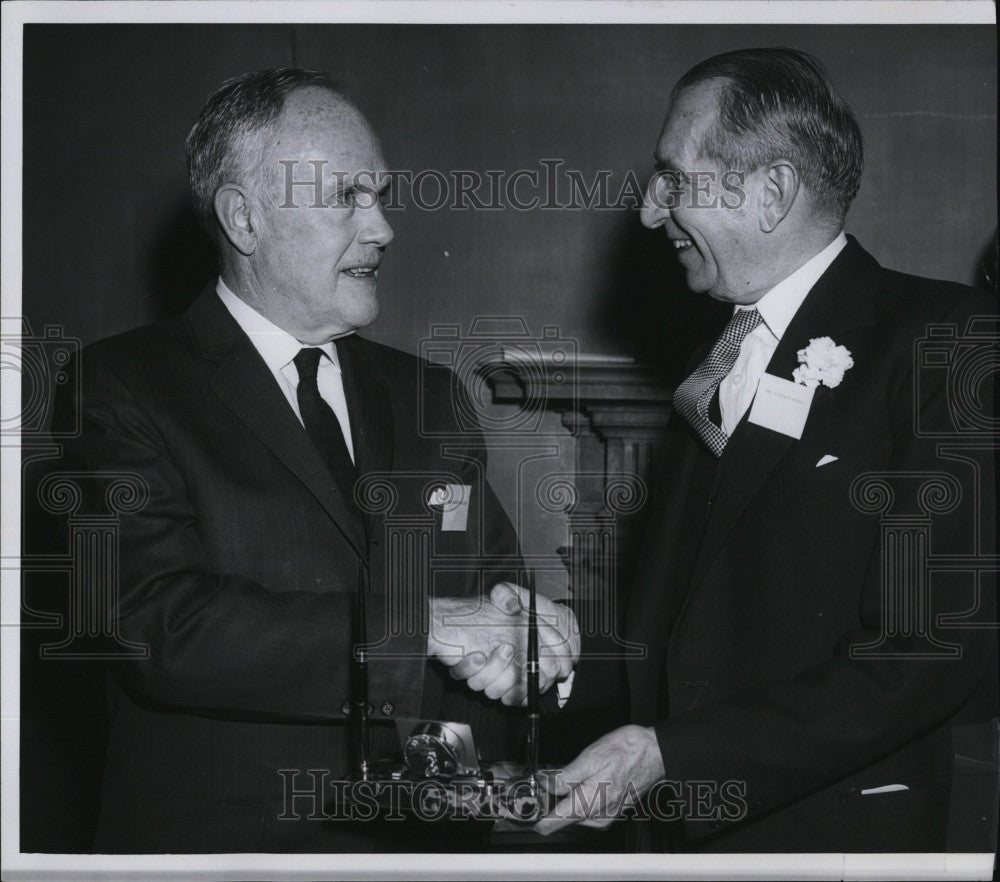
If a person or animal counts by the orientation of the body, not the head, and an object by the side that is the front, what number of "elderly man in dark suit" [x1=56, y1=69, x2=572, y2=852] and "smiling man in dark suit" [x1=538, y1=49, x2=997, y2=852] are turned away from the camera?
0

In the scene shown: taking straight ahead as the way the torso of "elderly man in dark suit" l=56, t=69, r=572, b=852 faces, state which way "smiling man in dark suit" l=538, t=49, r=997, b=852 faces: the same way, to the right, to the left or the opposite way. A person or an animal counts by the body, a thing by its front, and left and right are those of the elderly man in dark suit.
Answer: to the right

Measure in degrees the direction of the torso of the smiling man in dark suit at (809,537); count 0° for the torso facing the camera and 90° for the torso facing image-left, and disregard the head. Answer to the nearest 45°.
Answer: approximately 45°

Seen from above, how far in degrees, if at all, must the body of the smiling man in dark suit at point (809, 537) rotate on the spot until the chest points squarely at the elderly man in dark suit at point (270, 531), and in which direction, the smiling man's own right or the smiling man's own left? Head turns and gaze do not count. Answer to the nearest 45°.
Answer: approximately 45° to the smiling man's own right

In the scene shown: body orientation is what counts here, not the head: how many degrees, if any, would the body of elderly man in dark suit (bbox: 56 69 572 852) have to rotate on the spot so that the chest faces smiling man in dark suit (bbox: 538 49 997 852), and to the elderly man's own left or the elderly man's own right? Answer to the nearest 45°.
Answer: approximately 45° to the elderly man's own left

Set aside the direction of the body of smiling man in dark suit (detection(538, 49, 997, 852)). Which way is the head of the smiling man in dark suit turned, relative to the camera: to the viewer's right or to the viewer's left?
to the viewer's left

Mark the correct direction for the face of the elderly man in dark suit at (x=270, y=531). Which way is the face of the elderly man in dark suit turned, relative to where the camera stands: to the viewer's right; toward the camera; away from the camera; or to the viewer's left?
to the viewer's right

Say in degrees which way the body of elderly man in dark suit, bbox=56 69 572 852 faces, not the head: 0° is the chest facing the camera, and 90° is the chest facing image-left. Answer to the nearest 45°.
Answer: approximately 315°
